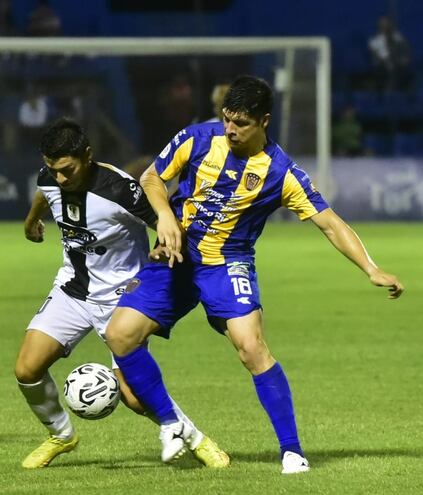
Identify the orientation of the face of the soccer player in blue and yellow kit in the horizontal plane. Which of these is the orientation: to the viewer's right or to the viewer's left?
to the viewer's left

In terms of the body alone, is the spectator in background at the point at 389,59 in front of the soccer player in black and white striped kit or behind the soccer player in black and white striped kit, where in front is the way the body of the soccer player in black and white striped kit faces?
behind

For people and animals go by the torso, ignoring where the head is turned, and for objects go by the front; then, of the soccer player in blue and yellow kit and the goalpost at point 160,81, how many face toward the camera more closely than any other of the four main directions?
2

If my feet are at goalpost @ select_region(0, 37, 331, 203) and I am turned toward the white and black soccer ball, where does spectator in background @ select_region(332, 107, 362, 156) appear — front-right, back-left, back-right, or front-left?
back-left

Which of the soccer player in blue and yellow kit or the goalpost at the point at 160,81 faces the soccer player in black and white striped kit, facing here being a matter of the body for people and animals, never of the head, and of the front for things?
the goalpost

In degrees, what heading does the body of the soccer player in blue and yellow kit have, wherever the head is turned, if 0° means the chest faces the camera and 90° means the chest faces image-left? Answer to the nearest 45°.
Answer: approximately 0°

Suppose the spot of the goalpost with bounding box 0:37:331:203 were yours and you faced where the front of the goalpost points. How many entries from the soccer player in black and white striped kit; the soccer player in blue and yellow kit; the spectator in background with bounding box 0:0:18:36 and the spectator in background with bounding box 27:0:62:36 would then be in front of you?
2

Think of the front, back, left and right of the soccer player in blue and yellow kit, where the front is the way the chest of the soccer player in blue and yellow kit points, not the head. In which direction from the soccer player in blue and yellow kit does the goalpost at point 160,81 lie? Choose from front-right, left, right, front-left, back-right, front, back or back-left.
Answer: back

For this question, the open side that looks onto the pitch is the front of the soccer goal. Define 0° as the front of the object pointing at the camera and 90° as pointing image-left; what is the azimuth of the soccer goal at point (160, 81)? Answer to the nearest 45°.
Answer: approximately 0°
